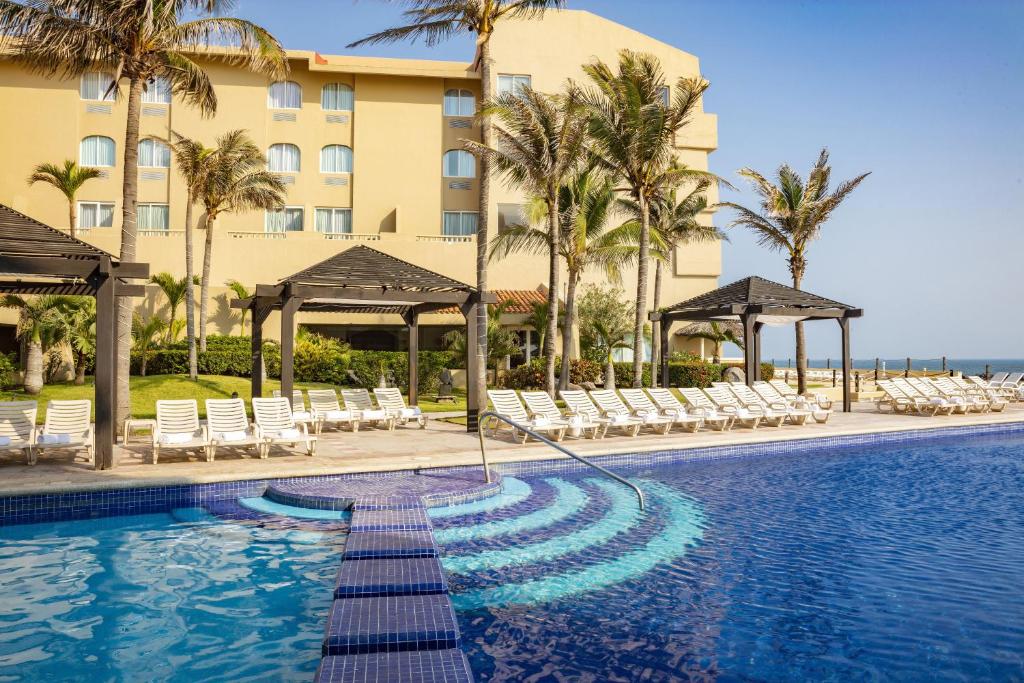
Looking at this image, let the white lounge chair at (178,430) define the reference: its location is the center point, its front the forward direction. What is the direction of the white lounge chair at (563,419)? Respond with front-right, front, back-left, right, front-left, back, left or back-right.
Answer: left

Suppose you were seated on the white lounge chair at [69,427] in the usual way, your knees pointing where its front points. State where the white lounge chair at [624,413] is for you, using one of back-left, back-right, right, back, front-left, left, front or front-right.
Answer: left

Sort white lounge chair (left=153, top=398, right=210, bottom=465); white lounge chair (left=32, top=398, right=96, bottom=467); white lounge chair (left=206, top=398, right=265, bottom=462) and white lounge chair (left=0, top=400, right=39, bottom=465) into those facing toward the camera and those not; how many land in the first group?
4

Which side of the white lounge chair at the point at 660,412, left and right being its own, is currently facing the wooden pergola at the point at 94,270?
right

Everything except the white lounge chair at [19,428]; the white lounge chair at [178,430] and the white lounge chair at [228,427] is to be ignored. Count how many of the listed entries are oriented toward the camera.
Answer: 3

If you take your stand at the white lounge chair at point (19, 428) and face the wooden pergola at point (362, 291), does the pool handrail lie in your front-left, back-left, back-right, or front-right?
front-right

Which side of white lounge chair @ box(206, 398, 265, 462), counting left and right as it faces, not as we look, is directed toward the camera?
front

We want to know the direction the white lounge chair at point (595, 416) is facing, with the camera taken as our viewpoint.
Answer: facing the viewer and to the right of the viewer

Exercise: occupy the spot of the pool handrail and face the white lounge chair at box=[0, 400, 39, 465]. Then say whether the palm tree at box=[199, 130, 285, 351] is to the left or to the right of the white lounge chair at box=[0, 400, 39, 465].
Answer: right

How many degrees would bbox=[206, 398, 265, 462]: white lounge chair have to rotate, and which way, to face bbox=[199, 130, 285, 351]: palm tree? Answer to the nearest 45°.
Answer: approximately 180°

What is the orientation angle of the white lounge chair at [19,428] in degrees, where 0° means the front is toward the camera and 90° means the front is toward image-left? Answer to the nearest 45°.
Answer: approximately 0°

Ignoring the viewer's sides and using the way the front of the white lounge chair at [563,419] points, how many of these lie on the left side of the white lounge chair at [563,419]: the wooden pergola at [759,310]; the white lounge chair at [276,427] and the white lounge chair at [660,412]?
2

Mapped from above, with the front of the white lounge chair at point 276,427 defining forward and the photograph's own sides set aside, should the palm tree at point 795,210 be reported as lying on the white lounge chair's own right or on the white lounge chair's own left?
on the white lounge chair's own left

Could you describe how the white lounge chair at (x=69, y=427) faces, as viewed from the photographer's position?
facing the viewer

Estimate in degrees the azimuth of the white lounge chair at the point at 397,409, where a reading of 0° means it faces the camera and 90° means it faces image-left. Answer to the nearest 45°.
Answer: approximately 315°
